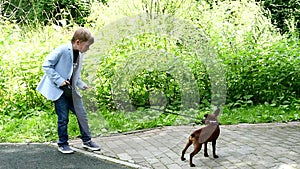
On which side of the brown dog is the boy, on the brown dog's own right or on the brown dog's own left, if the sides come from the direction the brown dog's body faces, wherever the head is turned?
on the brown dog's own left

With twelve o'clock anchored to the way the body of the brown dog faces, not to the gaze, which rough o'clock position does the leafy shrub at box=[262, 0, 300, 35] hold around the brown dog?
The leafy shrub is roughly at 11 o'clock from the brown dog.

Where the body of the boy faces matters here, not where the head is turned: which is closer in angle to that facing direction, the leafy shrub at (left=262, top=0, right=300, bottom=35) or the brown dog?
the brown dog

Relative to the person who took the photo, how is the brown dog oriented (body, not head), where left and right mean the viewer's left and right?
facing away from the viewer and to the right of the viewer

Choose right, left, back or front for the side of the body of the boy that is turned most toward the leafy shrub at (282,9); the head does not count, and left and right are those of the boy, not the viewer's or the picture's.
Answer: left

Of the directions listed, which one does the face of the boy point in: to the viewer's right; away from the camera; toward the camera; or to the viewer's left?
to the viewer's right

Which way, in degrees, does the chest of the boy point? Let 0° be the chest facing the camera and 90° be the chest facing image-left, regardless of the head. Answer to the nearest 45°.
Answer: approximately 315°

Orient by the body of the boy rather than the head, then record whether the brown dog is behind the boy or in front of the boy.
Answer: in front
